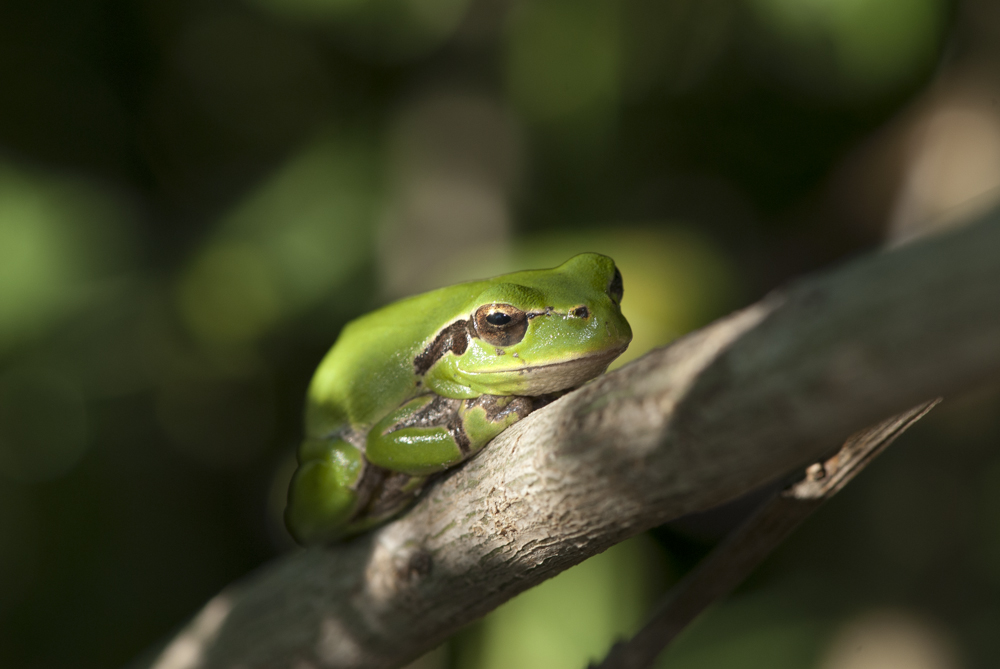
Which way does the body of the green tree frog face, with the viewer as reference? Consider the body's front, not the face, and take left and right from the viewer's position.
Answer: facing the viewer and to the right of the viewer
